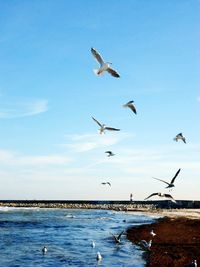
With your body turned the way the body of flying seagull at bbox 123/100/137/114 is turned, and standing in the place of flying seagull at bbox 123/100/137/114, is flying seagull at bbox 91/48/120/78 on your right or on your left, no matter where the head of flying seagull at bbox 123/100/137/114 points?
on your left

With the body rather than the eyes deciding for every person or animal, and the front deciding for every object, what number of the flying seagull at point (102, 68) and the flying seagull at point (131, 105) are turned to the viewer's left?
1

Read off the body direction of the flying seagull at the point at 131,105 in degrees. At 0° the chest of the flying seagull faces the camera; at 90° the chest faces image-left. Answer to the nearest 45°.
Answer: approximately 90°

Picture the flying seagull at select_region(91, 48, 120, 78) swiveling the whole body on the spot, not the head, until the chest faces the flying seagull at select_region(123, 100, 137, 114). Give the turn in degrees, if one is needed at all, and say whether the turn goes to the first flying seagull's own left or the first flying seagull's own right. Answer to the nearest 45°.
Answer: approximately 90° to the first flying seagull's own left

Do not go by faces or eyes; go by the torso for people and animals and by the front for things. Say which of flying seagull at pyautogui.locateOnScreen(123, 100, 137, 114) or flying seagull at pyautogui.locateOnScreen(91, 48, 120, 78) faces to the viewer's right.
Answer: flying seagull at pyautogui.locateOnScreen(91, 48, 120, 78)

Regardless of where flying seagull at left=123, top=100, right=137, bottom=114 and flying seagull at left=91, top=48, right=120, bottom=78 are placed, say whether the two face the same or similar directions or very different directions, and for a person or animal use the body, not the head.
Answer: very different directions
